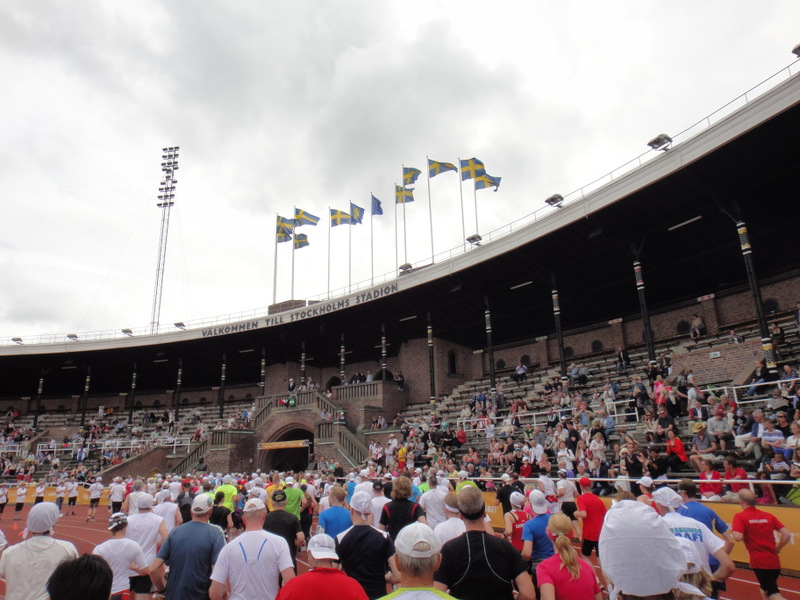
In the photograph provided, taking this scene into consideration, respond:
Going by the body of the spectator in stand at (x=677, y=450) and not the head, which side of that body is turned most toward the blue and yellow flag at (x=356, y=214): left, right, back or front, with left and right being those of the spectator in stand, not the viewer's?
right

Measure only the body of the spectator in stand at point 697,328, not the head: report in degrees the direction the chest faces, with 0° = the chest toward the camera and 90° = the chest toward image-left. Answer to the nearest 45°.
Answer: approximately 45°

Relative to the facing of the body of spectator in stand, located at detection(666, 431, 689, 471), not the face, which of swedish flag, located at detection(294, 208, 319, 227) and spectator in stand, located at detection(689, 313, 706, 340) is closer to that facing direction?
the swedish flag

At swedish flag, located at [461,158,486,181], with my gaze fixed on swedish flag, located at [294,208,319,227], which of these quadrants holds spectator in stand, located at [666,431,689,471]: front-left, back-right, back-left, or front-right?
back-left

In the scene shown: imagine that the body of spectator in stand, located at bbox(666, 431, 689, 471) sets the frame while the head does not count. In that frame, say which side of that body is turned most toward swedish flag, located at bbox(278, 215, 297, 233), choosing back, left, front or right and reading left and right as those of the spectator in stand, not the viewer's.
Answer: right
